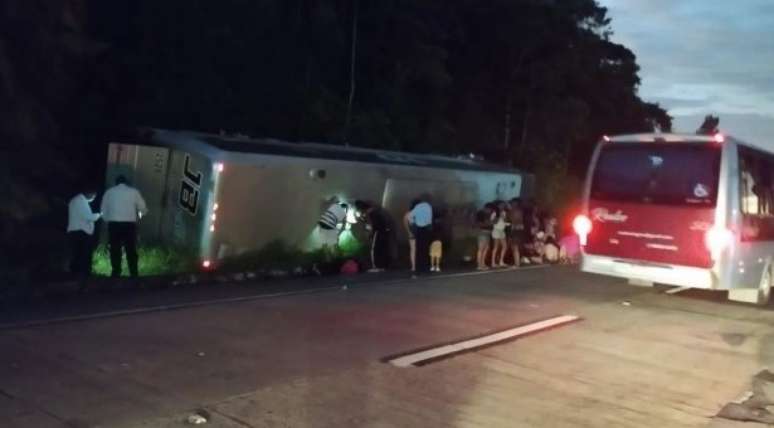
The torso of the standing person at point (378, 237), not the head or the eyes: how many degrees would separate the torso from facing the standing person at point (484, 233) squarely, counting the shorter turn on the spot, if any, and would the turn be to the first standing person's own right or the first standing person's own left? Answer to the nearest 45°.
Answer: approximately 135° to the first standing person's own right

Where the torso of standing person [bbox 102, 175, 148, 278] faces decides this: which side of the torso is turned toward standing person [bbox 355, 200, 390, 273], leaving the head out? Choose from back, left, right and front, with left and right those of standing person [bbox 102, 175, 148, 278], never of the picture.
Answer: right

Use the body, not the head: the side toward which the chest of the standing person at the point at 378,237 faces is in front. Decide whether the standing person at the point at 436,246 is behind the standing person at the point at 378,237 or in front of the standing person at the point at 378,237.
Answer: behind

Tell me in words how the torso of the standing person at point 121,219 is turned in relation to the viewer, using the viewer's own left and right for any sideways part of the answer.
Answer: facing away from the viewer
